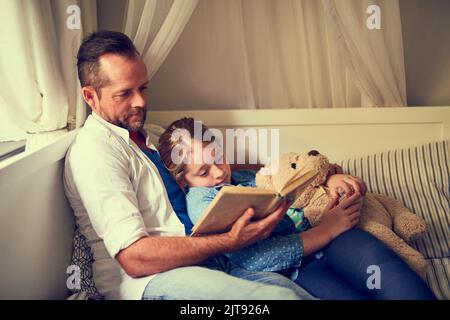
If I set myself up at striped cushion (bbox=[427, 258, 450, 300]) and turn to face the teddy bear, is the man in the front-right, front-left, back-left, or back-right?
front-left

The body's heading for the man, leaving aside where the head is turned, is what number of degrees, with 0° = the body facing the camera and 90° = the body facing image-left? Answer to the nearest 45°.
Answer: approximately 270°

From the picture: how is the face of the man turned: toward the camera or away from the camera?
toward the camera

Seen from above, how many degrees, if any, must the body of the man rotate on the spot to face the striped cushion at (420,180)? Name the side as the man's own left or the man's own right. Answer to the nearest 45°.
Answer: approximately 45° to the man's own left
